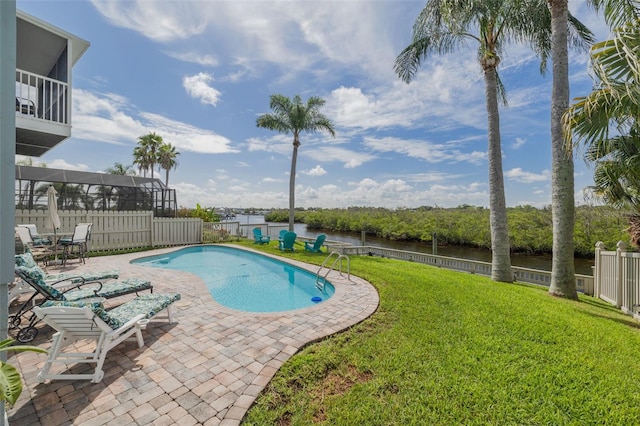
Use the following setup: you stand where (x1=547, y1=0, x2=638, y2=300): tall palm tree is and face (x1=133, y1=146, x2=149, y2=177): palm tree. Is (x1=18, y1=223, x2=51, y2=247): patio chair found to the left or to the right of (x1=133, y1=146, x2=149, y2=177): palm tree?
left

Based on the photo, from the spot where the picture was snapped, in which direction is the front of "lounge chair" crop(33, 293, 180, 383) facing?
facing away from the viewer and to the right of the viewer

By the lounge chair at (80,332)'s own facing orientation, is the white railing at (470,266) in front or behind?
in front

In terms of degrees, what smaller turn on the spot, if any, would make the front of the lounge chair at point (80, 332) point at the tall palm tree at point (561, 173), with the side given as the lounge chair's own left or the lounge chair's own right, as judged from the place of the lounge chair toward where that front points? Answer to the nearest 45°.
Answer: approximately 45° to the lounge chair's own right

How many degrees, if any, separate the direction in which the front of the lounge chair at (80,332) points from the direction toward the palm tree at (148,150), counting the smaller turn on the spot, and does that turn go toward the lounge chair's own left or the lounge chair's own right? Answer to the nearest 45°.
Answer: approximately 45° to the lounge chair's own left

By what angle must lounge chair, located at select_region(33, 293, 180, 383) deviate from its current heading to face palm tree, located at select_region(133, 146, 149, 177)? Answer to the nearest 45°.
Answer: approximately 45° to its left

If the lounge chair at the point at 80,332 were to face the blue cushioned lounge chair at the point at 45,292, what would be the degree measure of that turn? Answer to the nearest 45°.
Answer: approximately 45° to its left

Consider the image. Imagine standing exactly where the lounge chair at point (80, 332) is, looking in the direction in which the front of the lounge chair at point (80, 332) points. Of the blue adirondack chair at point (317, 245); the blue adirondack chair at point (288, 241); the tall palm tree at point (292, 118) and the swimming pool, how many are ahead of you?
4

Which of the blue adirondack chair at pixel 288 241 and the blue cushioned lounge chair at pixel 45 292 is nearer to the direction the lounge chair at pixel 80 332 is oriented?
the blue adirondack chair

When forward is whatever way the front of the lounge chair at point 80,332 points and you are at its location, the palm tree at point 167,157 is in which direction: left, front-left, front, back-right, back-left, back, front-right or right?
front-left

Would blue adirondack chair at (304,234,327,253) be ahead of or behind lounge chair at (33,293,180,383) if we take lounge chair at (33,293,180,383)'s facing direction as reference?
ahead
